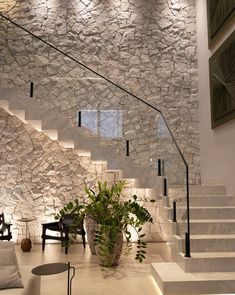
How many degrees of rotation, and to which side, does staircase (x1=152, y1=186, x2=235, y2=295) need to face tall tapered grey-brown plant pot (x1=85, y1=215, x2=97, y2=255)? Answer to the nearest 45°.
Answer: approximately 135° to its right

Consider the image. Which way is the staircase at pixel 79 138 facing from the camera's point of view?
to the viewer's right

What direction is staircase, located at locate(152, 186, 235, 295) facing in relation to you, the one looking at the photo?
facing the viewer

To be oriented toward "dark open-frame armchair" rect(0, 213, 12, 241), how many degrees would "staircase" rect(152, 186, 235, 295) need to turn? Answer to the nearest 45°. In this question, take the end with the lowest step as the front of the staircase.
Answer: approximately 90° to its right
